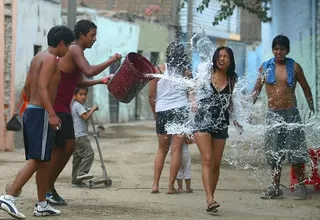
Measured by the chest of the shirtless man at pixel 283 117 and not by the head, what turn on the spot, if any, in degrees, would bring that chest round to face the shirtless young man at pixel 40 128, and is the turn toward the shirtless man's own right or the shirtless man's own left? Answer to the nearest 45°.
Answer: approximately 45° to the shirtless man's own right

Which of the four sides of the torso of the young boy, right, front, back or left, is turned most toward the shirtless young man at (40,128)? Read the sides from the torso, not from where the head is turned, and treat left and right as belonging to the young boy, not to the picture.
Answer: right

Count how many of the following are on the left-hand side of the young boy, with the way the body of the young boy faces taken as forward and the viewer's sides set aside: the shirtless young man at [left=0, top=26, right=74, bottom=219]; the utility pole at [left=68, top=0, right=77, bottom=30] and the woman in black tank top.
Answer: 1

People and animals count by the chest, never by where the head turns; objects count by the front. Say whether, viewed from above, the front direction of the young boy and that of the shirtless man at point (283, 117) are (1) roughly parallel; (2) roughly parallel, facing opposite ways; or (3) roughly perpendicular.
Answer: roughly perpendicular

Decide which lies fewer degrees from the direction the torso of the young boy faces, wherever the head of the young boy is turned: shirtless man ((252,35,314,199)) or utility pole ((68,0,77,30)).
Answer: the shirtless man

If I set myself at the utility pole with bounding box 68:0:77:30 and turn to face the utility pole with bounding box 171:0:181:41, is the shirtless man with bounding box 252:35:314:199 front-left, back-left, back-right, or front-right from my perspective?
front-right

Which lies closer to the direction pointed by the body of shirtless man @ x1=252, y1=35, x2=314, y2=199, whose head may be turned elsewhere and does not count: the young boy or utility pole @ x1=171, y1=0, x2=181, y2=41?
the young boy

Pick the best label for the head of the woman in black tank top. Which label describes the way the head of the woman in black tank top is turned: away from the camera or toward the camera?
toward the camera

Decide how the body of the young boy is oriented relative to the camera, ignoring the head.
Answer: to the viewer's right

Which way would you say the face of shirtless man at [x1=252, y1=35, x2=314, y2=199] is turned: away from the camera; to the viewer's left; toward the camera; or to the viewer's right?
toward the camera

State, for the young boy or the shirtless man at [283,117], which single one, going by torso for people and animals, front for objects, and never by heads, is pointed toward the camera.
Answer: the shirtless man

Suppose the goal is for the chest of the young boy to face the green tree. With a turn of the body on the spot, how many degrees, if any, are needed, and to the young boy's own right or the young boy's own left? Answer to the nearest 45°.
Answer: approximately 45° to the young boy's own left

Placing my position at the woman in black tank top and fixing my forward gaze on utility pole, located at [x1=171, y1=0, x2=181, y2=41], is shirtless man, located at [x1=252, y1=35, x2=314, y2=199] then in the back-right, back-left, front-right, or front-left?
front-right

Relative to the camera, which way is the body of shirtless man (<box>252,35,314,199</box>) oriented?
toward the camera
